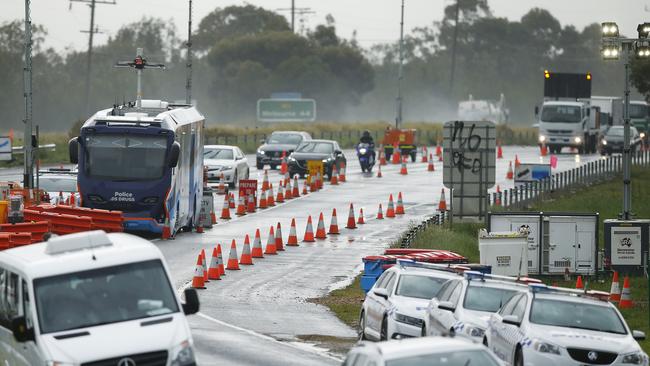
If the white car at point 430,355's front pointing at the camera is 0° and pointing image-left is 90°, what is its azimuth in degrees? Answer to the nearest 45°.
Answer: approximately 315°

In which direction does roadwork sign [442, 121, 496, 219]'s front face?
away from the camera

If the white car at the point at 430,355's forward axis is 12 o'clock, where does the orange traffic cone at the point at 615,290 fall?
The orange traffic cone is roughly at 8 o'clock from the white car.

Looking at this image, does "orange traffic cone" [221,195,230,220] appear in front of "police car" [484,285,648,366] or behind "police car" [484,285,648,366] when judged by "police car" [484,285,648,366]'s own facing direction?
behind

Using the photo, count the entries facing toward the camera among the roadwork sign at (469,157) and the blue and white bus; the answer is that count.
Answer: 1

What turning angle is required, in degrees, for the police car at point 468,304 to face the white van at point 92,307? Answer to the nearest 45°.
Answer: approximately 90° to its right

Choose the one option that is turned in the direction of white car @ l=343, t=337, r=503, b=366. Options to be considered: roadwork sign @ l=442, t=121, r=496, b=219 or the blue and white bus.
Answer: the blue and white bus

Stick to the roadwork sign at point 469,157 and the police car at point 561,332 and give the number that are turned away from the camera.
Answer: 1

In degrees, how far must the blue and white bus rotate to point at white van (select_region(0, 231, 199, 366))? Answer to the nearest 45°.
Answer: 0° — it already faces it

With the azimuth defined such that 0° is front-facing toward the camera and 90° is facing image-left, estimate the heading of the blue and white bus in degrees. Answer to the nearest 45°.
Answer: approximately 0°

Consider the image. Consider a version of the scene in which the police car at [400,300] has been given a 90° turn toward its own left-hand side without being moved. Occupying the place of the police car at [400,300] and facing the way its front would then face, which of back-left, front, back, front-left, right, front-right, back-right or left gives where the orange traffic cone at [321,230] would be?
front-left

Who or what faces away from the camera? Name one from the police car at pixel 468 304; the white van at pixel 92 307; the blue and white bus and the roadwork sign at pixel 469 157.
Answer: the roadwork sign

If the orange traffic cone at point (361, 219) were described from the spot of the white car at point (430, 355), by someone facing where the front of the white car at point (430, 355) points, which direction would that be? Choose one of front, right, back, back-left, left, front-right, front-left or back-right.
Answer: back-left

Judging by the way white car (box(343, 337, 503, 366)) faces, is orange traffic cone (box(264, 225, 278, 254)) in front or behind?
behind

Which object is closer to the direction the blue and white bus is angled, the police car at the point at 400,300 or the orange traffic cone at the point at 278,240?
the police car
